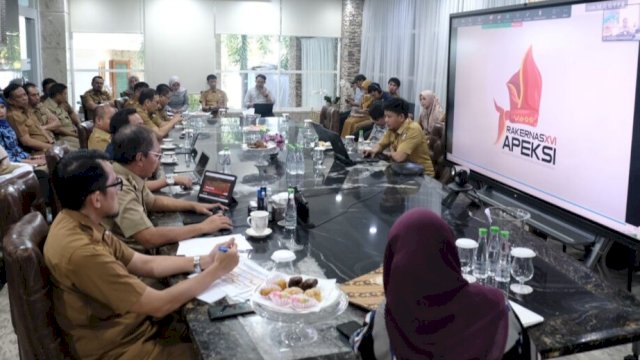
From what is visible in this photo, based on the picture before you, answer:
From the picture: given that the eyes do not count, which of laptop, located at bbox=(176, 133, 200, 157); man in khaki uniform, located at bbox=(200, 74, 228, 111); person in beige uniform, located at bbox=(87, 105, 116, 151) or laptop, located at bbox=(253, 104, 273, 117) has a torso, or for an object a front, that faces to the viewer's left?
laptop, located at bbox=(176, 133, 200, 157)

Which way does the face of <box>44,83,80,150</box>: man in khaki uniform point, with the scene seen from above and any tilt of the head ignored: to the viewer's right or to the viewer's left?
to the viewer's right

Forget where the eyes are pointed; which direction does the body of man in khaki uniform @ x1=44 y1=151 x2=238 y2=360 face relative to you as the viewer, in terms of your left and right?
facing to the right of the viewer

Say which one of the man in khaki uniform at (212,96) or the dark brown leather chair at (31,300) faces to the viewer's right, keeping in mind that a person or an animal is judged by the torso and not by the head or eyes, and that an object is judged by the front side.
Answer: the dark brown leather chair

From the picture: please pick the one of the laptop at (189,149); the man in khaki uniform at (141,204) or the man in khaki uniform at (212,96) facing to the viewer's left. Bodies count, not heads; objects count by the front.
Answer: the laptop

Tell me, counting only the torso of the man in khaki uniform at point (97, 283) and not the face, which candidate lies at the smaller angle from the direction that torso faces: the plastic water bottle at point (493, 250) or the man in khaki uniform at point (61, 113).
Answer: the plastic water bottle

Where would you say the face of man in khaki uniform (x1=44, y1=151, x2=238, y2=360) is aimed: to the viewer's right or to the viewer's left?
to the viewer's right

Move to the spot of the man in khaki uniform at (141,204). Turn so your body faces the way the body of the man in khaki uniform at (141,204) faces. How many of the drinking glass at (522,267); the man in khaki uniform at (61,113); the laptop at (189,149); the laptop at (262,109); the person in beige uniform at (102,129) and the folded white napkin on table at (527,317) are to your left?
4

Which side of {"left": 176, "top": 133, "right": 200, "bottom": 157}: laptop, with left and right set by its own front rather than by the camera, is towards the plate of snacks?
left

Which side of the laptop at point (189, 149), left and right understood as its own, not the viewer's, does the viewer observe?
left

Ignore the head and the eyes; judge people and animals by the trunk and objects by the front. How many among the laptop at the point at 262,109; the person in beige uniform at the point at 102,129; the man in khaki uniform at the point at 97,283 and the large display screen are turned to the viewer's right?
2

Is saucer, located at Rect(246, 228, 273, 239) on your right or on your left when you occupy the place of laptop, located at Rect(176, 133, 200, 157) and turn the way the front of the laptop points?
on your left

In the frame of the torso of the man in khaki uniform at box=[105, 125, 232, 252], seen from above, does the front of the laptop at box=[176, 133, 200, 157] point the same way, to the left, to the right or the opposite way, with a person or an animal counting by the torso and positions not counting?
the opposite way

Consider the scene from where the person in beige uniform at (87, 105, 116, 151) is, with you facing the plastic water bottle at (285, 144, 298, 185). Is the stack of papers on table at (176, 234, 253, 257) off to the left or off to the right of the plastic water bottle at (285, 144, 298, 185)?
right

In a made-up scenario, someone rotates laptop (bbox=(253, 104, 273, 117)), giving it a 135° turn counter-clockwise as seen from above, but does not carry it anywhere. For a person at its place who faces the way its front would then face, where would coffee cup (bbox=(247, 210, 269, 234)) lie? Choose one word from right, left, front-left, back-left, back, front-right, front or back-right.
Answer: front-left

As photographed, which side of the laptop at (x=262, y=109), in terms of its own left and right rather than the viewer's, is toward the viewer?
back
